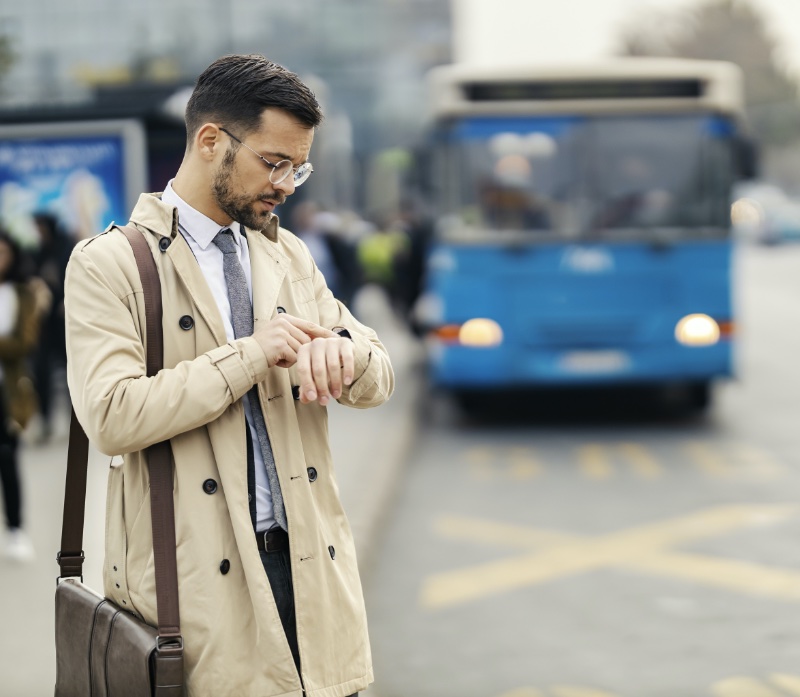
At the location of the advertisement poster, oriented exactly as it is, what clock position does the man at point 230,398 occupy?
The man is roughly at 12 o'clock from the advertisement poster.

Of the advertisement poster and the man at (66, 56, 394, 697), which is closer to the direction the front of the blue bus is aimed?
the man

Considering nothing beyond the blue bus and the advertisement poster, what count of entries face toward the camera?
2

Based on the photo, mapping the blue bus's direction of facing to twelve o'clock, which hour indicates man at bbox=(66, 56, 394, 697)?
The man is roughly at 12 o'clock from the blue bus.

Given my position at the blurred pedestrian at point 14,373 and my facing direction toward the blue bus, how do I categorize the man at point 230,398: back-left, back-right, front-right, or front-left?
back-right

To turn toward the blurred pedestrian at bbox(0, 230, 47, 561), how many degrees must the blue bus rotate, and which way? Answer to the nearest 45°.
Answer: approximately 45° to its right

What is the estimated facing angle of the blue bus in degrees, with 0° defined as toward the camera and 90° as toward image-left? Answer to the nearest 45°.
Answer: approximately 0°
